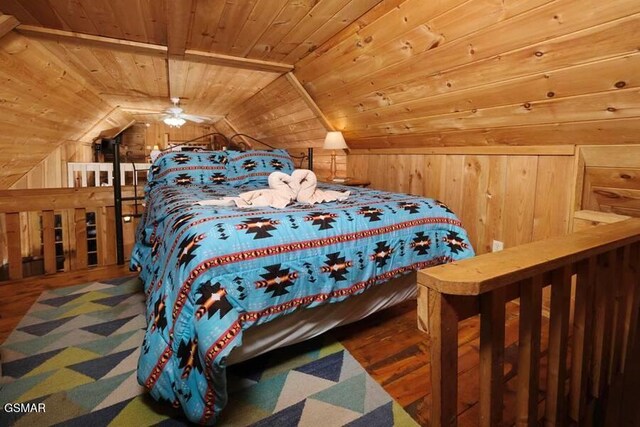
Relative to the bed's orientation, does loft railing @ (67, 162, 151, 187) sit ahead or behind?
behind

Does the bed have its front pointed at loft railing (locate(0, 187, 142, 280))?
no

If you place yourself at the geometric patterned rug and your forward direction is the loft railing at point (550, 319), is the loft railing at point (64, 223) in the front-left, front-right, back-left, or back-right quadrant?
back-left

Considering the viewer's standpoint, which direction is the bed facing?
facing the viewer and to the right of the viewer
